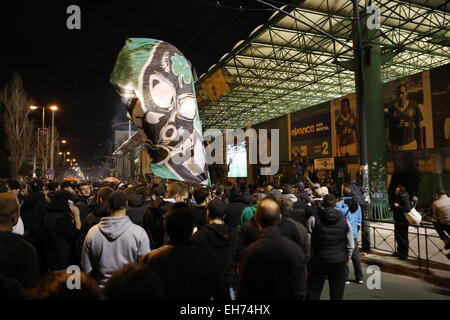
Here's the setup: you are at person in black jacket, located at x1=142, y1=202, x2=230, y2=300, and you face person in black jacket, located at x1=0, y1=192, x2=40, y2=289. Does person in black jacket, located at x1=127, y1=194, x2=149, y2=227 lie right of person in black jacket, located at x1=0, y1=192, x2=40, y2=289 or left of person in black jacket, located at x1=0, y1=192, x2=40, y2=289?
right

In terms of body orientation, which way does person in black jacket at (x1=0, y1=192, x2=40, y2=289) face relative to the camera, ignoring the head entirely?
away from the camera

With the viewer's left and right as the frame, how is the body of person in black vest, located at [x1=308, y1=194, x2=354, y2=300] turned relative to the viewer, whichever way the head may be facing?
facing away from the viewer

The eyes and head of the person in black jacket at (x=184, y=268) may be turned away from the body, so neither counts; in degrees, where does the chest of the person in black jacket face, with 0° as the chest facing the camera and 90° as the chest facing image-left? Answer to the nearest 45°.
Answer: approximately 180°

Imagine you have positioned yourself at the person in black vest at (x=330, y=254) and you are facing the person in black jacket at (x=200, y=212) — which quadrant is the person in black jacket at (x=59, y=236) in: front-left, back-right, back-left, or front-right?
front-left

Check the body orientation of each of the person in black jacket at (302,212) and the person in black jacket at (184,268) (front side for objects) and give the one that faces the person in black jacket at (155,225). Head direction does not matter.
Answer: the person in black jacket at (184,268)

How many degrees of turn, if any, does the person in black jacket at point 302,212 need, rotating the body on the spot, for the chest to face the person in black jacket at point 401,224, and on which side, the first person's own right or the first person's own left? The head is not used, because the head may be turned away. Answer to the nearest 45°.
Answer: approximately 45° to the first person's own right

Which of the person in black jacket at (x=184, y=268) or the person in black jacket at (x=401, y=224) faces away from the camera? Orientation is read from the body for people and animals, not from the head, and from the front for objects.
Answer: the person in black jacket at (x=184, y=268)

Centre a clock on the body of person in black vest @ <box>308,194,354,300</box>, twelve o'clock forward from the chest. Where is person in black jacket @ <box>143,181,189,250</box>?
person in black jacket @ <box>143,181,189,250</box> is roughly at 9 o'clock from person in black vest @ <box>308,194,354,300</box>.

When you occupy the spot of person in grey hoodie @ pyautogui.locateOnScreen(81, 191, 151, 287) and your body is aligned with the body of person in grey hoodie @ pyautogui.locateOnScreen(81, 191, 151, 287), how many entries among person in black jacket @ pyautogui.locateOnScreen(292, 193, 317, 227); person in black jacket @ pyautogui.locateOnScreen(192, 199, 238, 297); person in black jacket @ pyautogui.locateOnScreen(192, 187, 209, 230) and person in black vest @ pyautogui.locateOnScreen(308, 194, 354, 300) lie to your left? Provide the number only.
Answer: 0

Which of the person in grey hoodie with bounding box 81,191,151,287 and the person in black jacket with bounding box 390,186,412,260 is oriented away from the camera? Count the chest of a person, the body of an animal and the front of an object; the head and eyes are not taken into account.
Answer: the person in grey hoodie

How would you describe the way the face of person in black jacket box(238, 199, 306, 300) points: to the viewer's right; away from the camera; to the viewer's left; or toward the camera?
away from the camera

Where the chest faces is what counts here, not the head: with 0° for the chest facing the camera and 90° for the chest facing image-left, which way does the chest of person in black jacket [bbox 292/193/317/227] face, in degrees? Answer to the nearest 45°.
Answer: approximately 180°

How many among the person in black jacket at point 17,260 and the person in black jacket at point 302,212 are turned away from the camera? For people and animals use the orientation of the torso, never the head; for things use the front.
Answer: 2

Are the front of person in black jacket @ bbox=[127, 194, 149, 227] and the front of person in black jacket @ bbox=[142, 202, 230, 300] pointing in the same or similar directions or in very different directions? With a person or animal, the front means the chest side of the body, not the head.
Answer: same or similar directions

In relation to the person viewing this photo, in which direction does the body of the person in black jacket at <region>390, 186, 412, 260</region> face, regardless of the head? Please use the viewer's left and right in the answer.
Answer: facing the viewer and to the left of the viewer

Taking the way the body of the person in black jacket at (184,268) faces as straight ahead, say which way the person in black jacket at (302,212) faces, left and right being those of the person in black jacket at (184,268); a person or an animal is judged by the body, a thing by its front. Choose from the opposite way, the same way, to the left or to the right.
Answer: the same way

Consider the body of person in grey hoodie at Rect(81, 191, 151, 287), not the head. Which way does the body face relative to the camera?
away from the camera
